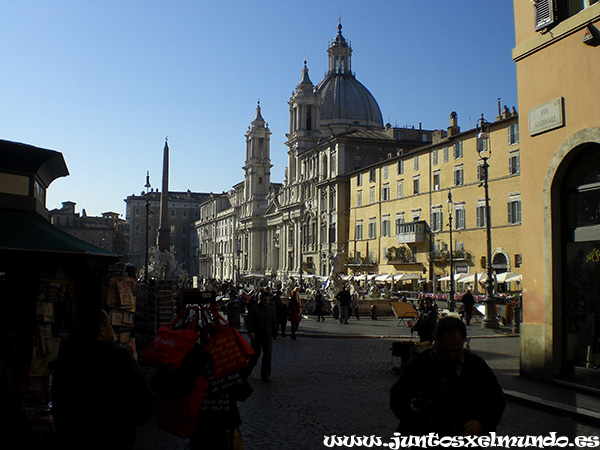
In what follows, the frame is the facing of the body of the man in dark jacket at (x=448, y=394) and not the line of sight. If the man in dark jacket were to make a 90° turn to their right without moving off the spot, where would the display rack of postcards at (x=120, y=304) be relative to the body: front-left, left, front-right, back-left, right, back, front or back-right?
front-right

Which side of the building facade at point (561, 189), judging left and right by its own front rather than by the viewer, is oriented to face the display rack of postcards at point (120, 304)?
front

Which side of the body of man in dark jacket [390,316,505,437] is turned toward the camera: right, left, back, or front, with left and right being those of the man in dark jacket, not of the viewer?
front

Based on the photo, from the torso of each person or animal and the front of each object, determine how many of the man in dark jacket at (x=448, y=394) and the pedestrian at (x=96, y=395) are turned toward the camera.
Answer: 1

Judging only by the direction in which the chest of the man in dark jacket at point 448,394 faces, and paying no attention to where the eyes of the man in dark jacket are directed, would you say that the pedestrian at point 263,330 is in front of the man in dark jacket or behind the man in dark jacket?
behind

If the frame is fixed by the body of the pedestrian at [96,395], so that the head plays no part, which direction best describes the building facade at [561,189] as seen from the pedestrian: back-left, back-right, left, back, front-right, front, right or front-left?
front

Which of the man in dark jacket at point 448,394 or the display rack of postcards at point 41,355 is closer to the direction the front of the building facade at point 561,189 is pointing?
the display rack of postcards

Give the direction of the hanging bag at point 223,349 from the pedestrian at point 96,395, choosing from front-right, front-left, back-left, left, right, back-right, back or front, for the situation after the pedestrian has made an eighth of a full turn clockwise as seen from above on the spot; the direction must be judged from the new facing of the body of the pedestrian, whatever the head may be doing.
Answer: front-left

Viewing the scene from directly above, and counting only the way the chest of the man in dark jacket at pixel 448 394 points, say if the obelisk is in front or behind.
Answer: behind

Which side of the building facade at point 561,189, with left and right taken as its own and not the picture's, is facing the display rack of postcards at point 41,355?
front

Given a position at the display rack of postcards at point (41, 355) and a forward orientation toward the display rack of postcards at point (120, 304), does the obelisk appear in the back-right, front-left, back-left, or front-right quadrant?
front-left

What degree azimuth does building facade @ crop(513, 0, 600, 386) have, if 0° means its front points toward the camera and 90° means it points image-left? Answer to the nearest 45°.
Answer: approximately 45°

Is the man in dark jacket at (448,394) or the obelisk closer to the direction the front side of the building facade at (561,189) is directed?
the man in dark jacket

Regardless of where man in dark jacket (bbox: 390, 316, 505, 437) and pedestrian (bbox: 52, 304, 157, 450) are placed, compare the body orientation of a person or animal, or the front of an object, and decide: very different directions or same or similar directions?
very different directions

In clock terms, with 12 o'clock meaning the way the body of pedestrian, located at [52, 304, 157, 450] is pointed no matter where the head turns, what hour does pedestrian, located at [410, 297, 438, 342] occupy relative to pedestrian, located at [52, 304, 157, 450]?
pedestrian, located at [410, 297, 438, 342] is roughly at 12 o'clock from pedestrian, located at [52, 304, 157, 450].

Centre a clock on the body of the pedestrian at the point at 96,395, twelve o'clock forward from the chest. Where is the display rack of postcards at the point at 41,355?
The display rack of postcards is roughly at 10 o'clock from the pedestrian.

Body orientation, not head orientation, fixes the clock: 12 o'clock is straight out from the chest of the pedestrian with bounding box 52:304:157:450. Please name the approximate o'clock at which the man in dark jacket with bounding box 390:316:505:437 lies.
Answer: The man in dark jacket is roughly at 2 o'clock from the pedestrian.

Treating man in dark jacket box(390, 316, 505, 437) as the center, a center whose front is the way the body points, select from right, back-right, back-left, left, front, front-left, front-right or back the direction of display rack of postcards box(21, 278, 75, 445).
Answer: back-right

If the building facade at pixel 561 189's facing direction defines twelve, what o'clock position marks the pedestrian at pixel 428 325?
The pedestrian is roughly at 2 o'clock from the building facade.

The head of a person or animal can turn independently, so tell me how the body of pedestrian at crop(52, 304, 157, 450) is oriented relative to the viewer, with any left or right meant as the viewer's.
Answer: facing away from the viewer and to the right of the viewer

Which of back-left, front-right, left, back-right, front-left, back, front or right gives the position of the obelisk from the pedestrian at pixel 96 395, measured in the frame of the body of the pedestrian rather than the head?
front-left
